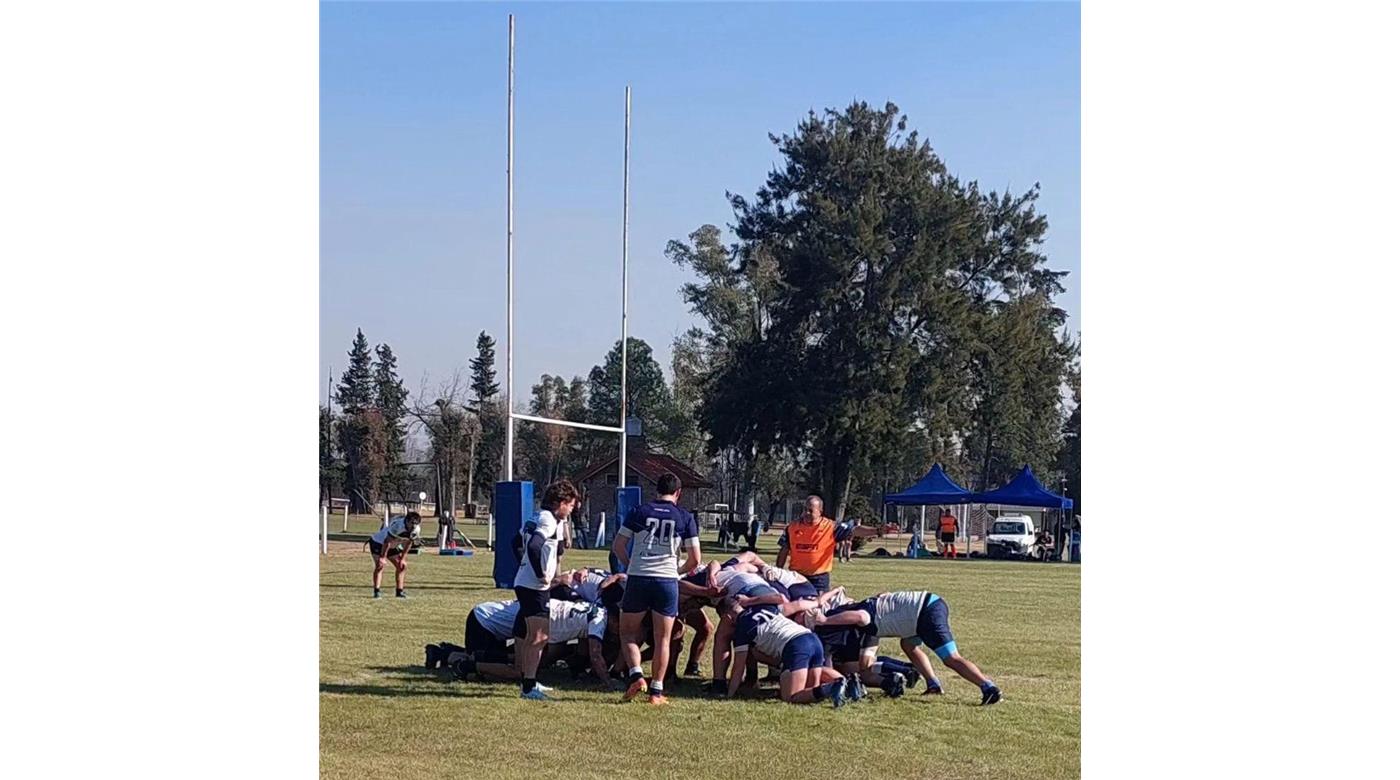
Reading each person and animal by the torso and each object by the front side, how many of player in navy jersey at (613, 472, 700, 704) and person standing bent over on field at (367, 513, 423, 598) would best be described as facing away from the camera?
1

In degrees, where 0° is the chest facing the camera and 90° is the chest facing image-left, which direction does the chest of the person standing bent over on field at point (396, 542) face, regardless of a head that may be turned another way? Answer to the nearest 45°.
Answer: approximately 315°

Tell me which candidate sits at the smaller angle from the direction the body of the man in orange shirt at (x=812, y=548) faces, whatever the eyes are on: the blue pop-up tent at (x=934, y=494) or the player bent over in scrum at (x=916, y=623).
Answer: the player bent over in scrum

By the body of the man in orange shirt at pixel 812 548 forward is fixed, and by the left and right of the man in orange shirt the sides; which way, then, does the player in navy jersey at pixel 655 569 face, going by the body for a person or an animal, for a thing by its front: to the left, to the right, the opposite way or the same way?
the opposite way

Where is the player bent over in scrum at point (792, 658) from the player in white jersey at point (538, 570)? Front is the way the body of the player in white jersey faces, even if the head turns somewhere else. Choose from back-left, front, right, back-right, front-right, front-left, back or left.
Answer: front

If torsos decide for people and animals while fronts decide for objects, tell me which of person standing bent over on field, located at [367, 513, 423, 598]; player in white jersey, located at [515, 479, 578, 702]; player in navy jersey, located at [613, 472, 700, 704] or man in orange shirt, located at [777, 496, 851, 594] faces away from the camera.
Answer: the player in navy jersey

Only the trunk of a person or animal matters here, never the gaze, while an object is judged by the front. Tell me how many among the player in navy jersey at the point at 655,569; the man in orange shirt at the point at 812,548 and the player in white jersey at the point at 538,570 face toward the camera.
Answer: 1

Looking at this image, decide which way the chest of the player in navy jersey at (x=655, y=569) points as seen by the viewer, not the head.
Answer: away from the camera

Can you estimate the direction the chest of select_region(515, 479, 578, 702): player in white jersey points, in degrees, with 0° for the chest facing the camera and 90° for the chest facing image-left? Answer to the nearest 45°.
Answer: approximately 270°

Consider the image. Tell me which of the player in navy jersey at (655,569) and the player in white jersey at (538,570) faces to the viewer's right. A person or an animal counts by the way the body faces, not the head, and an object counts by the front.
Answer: the player in white jersey

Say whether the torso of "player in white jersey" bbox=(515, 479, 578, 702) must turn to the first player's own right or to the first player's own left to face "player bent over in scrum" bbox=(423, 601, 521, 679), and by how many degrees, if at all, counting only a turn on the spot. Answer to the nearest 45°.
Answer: approximately 90° to the first player's own left

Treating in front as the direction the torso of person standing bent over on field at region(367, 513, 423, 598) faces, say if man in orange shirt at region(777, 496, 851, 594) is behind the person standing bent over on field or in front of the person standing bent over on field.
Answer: in front

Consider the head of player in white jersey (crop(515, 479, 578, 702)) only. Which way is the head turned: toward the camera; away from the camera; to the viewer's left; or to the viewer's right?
to the viewer's right
